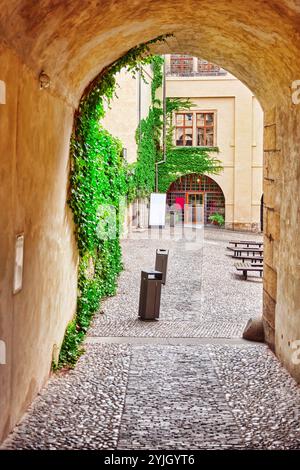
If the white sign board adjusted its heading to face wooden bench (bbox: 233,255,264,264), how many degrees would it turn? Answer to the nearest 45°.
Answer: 0° — it already faces it

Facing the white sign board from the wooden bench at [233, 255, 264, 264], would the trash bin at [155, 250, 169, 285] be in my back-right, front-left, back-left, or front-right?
back-left

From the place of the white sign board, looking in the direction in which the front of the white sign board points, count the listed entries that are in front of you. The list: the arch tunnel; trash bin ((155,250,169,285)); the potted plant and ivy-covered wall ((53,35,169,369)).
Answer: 3

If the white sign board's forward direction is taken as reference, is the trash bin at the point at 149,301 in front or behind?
in front

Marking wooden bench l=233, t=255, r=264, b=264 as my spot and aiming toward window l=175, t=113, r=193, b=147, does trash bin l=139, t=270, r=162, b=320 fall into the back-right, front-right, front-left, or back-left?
back-left

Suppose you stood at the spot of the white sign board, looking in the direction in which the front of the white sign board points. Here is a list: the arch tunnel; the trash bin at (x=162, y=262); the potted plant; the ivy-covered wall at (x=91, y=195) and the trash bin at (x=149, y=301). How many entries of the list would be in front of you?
4

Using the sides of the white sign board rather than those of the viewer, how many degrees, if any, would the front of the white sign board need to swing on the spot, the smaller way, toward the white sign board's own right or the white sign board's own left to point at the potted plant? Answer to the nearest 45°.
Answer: approximately 135° to the white sign board's own left

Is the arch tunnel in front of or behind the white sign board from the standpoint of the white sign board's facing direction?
in front

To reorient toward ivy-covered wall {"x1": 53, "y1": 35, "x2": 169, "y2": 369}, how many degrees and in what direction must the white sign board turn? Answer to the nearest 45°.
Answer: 0° — it already faces it

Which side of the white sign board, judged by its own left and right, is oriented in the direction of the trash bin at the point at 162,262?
front

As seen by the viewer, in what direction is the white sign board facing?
toward the camera
